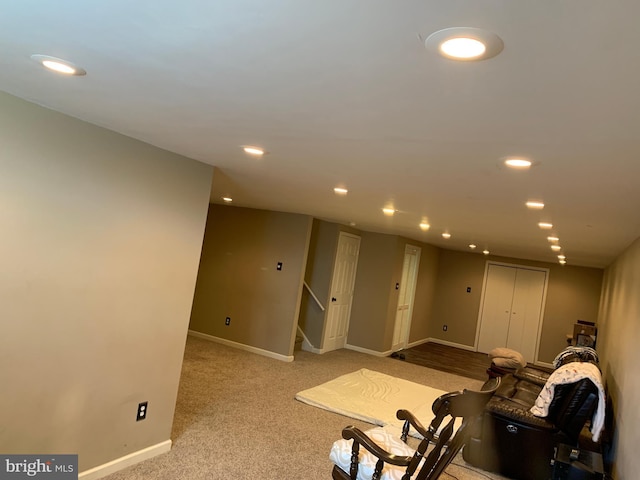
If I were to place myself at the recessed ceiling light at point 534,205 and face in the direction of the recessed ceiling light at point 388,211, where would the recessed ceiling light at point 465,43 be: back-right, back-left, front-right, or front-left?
back-left

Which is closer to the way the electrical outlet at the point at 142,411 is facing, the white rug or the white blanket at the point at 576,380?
the white blanket

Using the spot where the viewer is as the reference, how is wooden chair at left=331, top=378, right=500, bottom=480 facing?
facing away from the viewer and to the left of the viewer

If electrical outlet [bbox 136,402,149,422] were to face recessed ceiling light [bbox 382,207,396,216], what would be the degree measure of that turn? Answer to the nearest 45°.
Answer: approximately 90° to its left

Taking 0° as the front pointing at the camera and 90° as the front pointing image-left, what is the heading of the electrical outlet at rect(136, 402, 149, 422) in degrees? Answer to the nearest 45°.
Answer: approximately 315°

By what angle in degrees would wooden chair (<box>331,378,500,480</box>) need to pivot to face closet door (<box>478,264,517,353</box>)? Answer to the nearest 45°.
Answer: approximately 45° to its right

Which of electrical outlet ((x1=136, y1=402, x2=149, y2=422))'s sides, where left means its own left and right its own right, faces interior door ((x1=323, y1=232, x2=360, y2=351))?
left

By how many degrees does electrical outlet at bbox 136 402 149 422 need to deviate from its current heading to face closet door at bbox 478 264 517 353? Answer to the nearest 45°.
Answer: approximately 90° to its left

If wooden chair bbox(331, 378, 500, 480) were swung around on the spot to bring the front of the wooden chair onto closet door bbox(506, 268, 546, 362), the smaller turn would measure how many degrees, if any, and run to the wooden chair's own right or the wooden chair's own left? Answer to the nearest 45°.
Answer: approximately 45° to the wooden chair's own right
